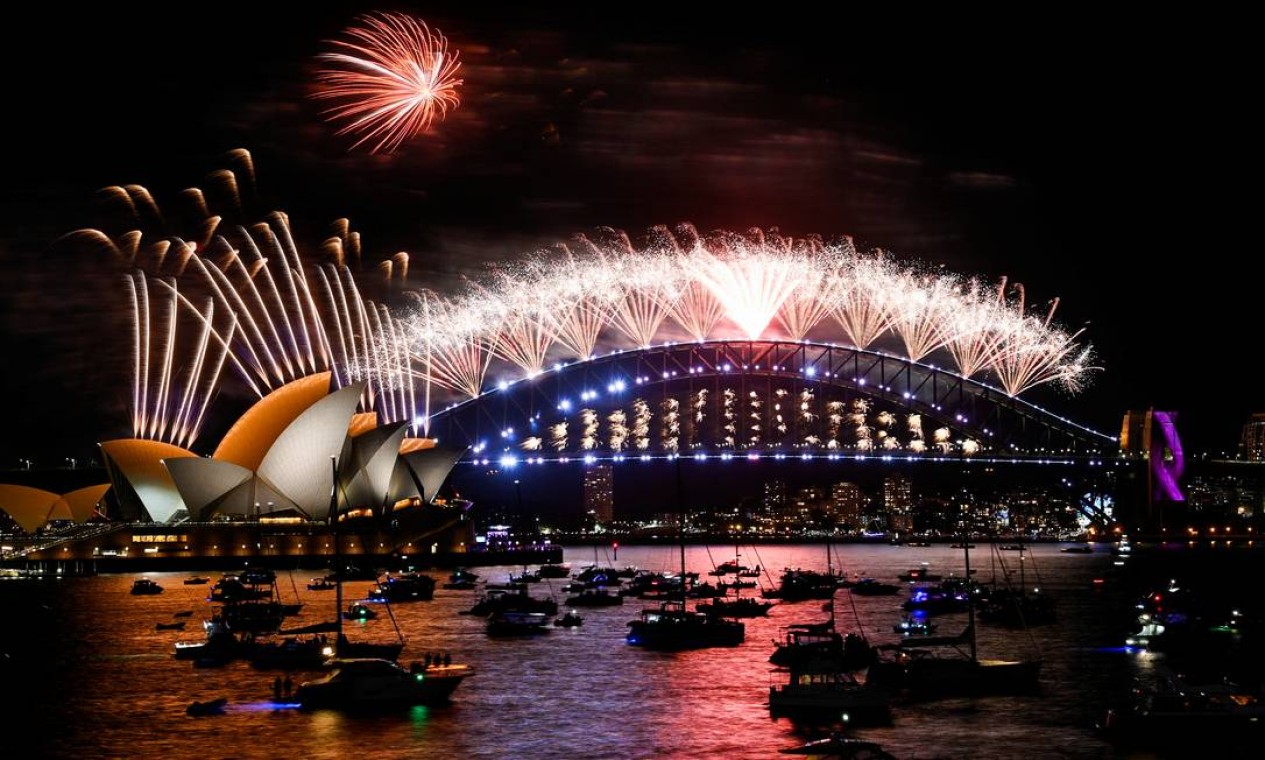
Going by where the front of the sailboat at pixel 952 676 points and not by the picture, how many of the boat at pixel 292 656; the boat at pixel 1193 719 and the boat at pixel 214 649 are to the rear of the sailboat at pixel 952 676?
2

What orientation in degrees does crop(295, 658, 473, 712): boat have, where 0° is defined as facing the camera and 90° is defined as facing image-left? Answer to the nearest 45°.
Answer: approximately 270°
